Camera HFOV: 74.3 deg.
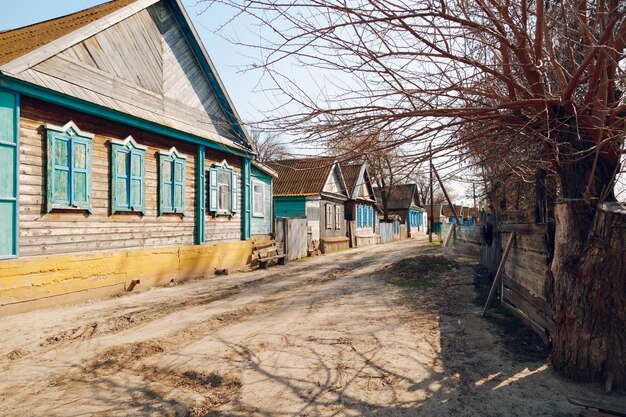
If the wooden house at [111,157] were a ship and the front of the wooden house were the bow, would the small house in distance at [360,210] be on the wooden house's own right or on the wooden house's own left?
on the wooden house's own left

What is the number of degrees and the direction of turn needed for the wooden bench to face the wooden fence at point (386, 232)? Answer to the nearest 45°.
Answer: approximately 90° to its left

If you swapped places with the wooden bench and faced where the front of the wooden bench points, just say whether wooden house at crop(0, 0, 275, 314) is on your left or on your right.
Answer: on your right

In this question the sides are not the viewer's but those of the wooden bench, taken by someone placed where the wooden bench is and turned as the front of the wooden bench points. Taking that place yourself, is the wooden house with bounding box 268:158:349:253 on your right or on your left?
on your left

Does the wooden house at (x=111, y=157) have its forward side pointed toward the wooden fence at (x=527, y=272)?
yes

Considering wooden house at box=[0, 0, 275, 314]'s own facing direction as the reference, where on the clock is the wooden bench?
The wooden bench is roughly at 9 o'clock from the wooden house.

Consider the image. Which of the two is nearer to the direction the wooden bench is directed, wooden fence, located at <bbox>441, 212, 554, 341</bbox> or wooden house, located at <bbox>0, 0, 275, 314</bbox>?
the wooden fence

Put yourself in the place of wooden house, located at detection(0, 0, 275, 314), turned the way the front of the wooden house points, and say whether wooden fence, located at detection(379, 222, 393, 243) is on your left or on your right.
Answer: on your left

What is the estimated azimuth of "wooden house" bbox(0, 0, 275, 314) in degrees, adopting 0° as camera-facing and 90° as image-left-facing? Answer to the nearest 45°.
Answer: approximately 315°

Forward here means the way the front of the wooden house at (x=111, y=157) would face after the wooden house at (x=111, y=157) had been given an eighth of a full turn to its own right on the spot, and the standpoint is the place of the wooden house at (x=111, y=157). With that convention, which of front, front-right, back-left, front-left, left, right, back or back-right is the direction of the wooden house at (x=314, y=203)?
back-left
